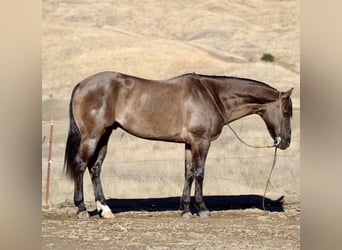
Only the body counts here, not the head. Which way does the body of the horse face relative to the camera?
to the viewer's right

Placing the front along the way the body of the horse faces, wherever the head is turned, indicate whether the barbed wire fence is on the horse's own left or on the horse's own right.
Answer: on the horse's own left

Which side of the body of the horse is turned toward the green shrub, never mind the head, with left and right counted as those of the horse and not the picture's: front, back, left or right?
left
